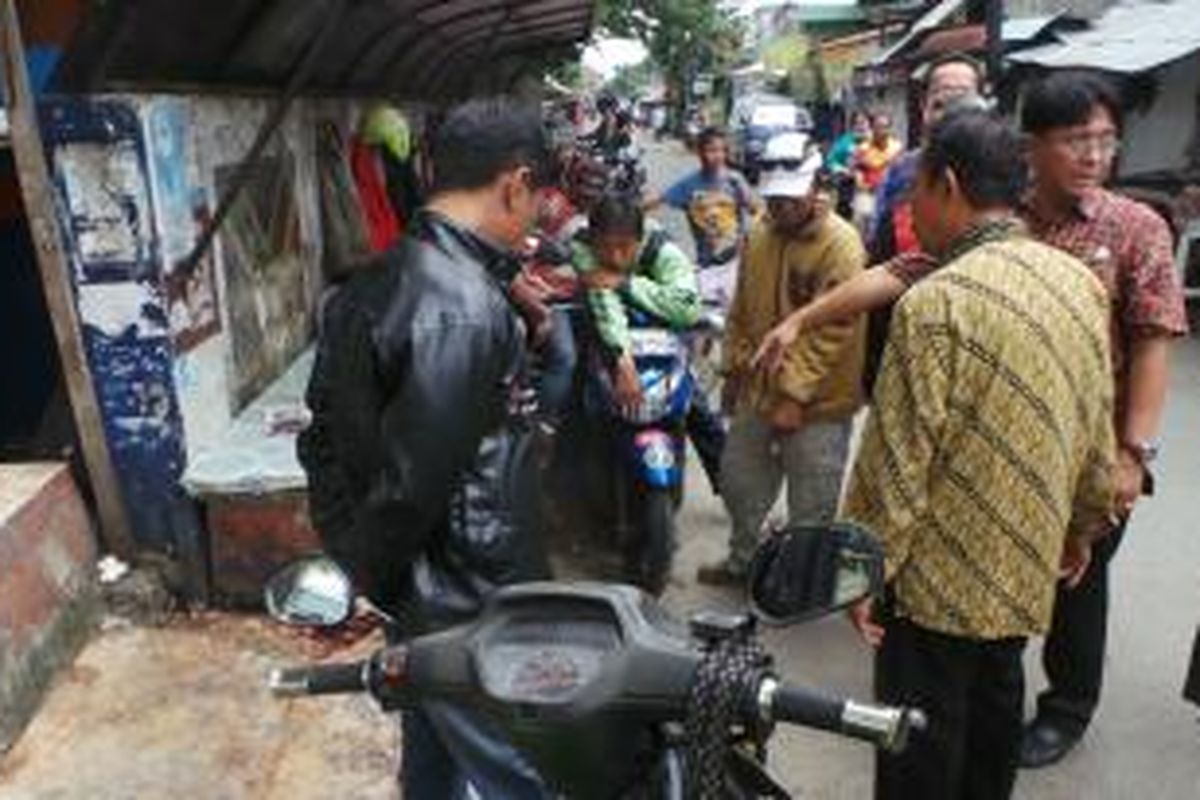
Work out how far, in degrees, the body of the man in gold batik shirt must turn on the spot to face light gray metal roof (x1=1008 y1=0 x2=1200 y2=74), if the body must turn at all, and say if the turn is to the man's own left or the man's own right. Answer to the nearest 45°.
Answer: approximately 45° to the man's own right

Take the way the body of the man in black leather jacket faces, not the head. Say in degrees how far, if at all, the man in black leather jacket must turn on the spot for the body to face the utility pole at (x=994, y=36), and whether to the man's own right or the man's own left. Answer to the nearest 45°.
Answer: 0° — they already face it

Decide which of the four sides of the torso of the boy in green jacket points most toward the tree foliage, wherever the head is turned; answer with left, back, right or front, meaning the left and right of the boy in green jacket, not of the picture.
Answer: back

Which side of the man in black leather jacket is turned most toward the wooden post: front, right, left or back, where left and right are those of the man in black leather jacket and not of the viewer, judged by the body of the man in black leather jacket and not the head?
left

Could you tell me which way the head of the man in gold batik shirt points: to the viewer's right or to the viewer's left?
to the viewer's left

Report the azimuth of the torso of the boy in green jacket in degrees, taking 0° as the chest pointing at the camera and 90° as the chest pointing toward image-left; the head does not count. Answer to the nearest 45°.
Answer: approximately 0°

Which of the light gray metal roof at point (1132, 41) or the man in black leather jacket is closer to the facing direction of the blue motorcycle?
the man in black leather jacket

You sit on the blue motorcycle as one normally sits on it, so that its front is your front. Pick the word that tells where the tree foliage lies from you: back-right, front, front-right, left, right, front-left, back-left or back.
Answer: back

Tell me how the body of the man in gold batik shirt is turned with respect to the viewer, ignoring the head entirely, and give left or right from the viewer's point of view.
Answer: facing away from the viewer and to the left of the viewer

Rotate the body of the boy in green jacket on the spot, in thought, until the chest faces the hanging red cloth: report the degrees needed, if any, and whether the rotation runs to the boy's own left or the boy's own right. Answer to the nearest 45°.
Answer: approximately 135° to the boy's own right

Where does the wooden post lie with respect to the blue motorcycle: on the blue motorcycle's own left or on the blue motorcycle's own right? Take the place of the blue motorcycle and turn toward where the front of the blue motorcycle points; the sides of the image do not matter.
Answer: on the blue motorcycle's own right

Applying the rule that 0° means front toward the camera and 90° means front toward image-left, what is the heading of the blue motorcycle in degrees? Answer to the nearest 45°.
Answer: approximately 0°
